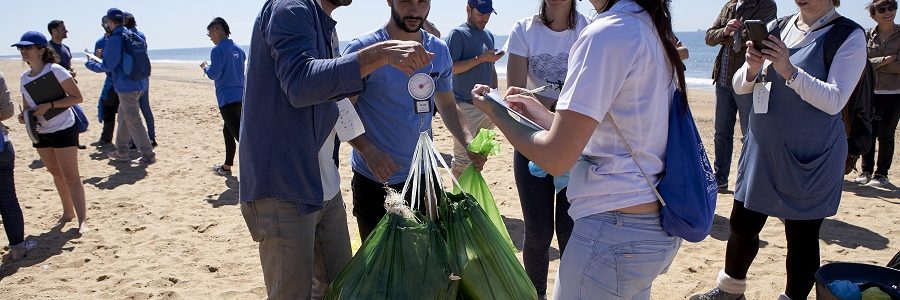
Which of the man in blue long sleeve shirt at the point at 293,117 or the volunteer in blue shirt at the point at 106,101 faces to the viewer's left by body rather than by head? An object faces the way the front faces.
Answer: the volunteer in blue shirt

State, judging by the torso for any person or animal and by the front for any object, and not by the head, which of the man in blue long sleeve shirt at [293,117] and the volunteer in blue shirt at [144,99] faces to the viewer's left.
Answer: the volunteer in blue shirt

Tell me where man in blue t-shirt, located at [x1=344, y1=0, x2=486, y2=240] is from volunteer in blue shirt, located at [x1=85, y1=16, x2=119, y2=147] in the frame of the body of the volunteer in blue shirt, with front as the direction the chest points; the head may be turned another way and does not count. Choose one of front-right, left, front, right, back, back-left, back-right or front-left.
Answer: left

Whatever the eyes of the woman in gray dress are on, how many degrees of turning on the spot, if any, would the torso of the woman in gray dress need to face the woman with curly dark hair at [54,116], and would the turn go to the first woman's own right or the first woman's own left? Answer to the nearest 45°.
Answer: approximately 45° to the first woman's own right

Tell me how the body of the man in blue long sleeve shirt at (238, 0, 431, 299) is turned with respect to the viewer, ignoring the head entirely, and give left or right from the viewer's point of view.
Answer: facing to the right of the viewer

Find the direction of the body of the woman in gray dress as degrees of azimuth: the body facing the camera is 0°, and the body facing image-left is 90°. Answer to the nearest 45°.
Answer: approximately 45°

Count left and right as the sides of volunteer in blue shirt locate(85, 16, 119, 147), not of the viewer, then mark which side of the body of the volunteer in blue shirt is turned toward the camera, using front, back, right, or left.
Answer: left

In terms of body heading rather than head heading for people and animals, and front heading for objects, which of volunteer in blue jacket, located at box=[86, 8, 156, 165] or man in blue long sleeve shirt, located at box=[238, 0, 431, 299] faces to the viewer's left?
the volunteer in blue jacket

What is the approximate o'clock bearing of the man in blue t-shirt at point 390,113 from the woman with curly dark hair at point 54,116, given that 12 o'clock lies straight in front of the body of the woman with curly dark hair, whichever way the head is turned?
The man in blue t-shirt is roughly at 10 o'clock from the woman with curly dark hair.

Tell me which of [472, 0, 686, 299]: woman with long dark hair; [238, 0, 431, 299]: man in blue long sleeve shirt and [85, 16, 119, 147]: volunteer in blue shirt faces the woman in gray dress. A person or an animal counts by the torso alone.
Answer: the man in blue long sleeve shirt

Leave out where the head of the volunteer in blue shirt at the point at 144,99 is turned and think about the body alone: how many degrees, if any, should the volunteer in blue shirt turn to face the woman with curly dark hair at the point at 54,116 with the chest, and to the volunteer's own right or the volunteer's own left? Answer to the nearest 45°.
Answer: approximately 90° to the volunteer's own left

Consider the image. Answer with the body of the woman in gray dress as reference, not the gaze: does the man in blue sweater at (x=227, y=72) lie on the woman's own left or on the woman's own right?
on the woman's own right
